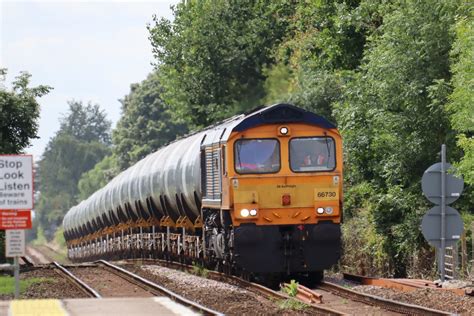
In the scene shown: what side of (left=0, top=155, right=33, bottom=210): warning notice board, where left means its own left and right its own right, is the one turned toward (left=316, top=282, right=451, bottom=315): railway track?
left

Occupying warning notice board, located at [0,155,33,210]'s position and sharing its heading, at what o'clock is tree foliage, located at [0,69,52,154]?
The tree foliage is roughly at 6 o'clock from the warning notice board.

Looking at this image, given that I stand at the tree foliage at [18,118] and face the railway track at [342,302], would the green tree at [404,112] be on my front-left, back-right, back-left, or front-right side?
front-left

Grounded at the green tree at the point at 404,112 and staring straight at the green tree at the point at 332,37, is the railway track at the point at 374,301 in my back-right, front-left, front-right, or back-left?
back-left

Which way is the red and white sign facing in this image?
toward the camera

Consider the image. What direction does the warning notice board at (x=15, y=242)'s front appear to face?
toward the camera

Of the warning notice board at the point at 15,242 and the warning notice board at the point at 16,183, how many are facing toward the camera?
2

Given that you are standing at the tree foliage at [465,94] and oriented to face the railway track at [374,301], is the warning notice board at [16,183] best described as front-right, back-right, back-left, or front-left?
front-right

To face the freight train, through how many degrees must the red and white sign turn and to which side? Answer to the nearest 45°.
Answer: approximately 135° to its left

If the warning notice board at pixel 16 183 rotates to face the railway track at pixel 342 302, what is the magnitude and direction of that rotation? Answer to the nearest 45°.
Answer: approximately 90° to its left

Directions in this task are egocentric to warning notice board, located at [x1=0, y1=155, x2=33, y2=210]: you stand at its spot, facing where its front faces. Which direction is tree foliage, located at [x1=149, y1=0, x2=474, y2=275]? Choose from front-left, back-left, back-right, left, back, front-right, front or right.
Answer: back-left

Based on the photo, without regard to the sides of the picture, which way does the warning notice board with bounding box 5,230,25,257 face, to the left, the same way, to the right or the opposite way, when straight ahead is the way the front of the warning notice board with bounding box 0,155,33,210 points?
the same way

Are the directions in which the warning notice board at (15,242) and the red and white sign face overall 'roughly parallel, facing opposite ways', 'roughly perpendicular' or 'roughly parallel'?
roughly parallel
